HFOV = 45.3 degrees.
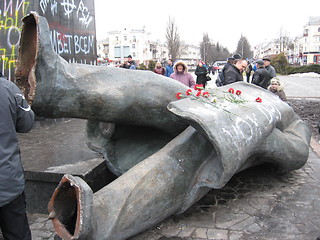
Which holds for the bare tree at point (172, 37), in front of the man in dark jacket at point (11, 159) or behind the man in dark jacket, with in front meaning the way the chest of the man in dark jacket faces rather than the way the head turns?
in front

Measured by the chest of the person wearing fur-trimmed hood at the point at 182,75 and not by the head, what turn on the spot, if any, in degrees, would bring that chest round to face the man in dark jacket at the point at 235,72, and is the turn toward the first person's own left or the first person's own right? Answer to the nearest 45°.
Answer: approximately 45° to the first person's own left

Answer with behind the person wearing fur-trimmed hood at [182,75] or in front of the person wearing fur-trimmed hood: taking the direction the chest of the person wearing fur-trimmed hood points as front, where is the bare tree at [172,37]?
behind

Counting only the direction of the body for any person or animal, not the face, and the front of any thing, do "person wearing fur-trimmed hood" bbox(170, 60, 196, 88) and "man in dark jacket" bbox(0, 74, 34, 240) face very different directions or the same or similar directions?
very different directions

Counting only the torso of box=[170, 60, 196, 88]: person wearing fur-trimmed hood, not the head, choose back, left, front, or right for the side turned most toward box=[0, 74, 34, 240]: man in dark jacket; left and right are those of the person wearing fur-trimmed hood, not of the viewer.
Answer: front

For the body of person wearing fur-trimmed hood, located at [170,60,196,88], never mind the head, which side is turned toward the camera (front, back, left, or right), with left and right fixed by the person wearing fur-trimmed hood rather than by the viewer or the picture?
front

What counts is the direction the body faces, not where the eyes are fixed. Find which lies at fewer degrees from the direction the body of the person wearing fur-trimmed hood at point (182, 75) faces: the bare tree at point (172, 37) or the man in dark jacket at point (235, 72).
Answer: the man in dark jacket
